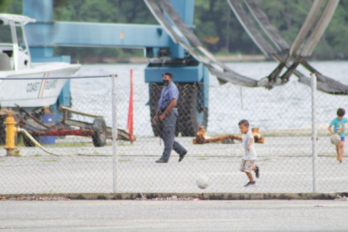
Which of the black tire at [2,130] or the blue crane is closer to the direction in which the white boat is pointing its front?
the blue crane

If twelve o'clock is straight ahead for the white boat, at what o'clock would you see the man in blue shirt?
The man in blue shirt is roughly at 2 o'clock from the white boat.

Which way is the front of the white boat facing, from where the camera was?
facing to the right of the viewer

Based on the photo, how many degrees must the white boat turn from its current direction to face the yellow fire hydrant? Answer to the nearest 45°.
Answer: approximately 90° to its right
